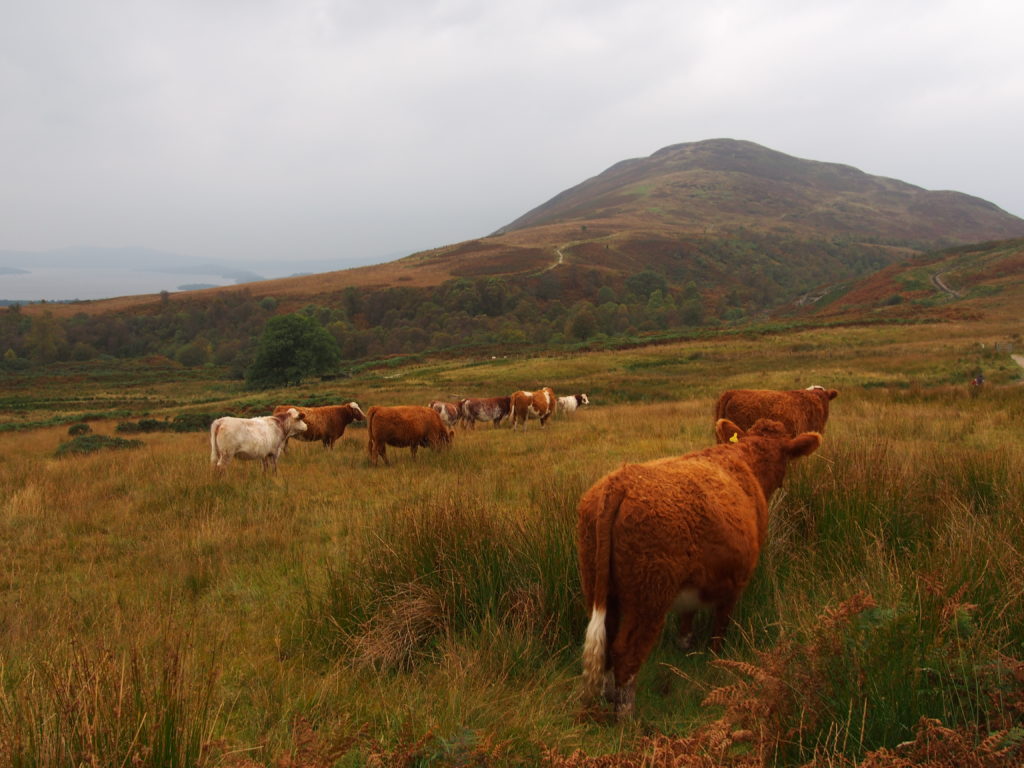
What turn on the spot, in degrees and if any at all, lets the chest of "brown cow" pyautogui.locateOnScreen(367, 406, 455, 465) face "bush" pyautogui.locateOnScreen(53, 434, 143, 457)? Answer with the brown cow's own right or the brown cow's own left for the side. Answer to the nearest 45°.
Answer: approximately 135° to the brown cow's own left

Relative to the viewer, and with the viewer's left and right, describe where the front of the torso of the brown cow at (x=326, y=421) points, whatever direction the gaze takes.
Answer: facing to the right of the viewer

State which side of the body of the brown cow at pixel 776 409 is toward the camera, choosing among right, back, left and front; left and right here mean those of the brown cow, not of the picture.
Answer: right

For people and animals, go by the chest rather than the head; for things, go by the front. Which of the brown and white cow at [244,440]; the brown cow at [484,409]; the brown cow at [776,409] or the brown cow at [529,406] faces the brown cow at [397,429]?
the brown and white cow

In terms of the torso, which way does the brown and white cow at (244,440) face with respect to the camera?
to the viewer's right

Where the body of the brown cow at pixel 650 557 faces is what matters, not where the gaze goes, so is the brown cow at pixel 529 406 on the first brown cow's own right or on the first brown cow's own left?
on the first brown cow's own left

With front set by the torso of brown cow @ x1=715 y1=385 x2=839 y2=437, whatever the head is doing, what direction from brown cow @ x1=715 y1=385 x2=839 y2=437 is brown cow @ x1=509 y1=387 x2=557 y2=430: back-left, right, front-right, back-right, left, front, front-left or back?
back-left

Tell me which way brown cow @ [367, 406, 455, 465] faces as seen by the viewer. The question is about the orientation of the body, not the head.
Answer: to the viewer's right

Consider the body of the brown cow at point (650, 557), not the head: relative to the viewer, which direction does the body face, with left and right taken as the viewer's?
facing away from the viewer and to the right of the viewer

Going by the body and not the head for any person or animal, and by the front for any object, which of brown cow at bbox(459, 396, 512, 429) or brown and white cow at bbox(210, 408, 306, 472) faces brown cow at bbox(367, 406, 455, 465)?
the brown and white cow

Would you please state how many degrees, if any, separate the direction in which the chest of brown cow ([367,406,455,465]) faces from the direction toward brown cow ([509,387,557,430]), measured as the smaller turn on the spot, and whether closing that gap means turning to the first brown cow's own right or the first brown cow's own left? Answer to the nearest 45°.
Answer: approximately 45° to the first brown cow's own left
